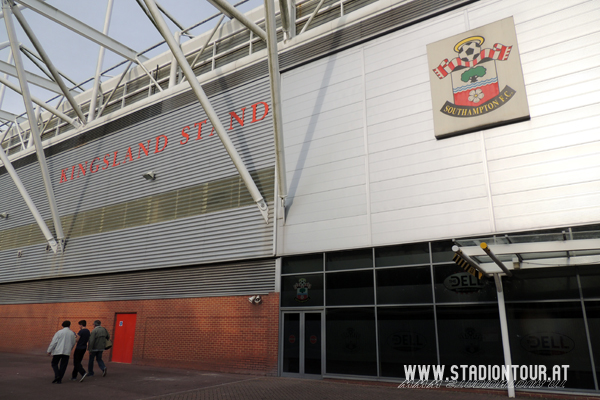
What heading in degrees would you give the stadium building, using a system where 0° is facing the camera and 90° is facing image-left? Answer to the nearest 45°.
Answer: approximately 45°
